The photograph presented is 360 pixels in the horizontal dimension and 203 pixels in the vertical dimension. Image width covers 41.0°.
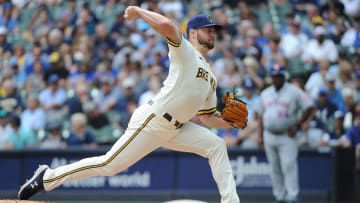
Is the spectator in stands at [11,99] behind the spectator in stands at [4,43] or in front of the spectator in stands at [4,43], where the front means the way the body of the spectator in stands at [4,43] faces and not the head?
in front

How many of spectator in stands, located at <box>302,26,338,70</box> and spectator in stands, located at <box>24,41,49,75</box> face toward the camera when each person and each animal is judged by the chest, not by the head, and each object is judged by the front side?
2

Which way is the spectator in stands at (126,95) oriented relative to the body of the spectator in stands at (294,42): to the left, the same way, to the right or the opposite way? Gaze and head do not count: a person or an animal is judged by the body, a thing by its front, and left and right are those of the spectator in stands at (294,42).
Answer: the same way

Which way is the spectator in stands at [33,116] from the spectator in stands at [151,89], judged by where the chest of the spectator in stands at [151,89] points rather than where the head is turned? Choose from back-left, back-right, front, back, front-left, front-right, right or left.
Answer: right

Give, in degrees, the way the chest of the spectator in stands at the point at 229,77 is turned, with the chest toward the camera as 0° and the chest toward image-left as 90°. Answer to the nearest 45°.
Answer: approximately 0°

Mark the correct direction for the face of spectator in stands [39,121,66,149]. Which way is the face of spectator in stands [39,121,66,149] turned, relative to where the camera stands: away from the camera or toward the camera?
toward the camera

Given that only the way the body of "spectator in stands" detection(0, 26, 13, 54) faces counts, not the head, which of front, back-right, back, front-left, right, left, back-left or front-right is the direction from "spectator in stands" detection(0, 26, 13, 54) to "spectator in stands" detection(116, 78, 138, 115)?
front-left

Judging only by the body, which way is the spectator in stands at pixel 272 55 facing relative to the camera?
toward the camera

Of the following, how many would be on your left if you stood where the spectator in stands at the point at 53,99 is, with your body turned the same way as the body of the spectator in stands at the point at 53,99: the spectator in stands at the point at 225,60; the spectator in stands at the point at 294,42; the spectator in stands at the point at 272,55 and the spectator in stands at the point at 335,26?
4

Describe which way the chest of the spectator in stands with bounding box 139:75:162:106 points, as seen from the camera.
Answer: toward the camera

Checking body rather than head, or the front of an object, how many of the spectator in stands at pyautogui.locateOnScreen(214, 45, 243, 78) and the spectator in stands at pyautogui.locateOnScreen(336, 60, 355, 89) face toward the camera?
2

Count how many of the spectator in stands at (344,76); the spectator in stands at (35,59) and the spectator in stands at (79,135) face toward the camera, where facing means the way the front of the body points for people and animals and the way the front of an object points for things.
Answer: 3

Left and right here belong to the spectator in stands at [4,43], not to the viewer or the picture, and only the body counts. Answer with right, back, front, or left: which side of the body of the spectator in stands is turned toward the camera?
front

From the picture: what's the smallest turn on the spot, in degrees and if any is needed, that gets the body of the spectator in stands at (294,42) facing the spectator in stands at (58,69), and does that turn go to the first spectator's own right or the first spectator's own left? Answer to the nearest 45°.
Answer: approximately 90° to the first spectator's own right
